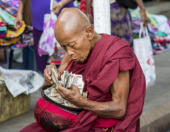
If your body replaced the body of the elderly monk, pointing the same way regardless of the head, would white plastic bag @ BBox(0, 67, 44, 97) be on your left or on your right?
on your right

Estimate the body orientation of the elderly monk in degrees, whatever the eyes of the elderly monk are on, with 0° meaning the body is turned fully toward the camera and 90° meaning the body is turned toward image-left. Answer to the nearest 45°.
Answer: approximately 45°

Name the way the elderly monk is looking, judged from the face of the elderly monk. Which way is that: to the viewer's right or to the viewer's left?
to the viewer's left

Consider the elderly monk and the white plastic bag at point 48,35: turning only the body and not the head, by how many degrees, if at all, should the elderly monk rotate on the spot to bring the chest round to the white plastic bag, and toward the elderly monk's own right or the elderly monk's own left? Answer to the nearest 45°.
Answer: approximately 135° to the elderly monk's own right
